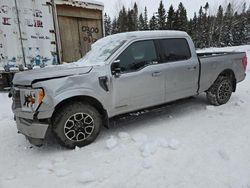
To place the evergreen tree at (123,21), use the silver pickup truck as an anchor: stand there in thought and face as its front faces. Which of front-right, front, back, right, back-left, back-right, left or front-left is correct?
back-right

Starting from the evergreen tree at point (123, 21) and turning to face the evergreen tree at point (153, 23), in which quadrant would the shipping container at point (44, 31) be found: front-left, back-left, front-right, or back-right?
back-right

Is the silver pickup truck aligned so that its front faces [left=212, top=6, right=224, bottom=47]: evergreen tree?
no

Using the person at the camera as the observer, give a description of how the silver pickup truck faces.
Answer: facing the viewer and to the left of the viewer

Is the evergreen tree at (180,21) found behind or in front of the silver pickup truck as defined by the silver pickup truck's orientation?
behind

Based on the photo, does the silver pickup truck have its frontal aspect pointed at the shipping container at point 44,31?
no

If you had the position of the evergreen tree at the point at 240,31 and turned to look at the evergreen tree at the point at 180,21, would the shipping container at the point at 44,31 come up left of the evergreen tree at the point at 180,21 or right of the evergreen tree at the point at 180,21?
left

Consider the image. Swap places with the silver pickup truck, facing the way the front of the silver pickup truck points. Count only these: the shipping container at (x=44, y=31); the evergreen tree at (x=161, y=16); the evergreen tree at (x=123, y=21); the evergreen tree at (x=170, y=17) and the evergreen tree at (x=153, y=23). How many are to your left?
0

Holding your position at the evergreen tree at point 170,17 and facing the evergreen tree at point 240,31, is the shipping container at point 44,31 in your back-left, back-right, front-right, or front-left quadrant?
back-right

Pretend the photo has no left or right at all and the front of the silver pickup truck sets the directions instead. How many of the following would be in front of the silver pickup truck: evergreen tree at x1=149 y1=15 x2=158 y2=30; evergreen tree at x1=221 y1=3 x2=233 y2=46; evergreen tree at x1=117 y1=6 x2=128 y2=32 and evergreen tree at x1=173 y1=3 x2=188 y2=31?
0

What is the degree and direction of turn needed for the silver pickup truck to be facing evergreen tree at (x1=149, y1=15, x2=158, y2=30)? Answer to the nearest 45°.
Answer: approximately 135° to its right

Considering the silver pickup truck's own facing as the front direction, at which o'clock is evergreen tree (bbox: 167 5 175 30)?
The evergreen tree is roughly at 5 o'clock from the silver pickup truck.

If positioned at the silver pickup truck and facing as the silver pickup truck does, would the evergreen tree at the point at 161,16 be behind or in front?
behind

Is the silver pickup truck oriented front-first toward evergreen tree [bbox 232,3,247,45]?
no

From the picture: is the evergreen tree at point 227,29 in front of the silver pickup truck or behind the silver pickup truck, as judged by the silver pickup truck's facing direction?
behind
